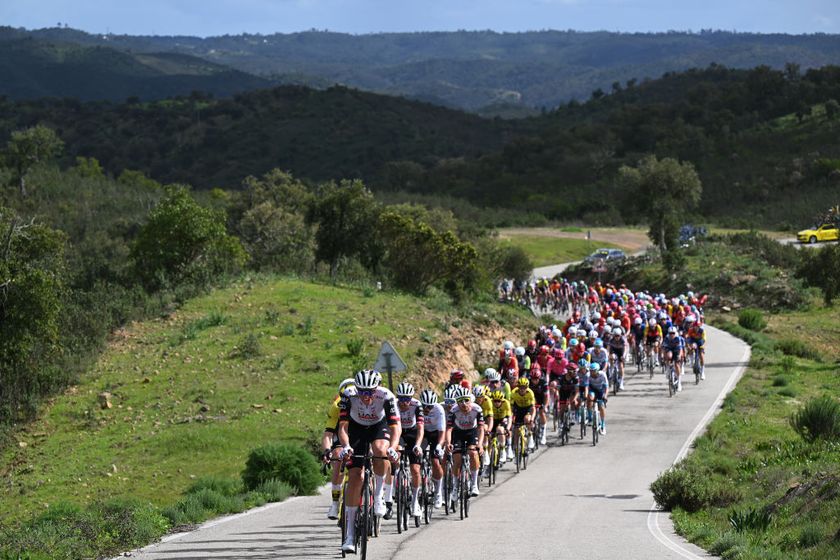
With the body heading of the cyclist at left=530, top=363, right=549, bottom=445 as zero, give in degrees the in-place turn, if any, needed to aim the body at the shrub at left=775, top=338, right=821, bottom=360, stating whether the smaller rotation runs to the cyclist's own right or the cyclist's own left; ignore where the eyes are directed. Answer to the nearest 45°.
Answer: approximately 135° to the cyclist's own left

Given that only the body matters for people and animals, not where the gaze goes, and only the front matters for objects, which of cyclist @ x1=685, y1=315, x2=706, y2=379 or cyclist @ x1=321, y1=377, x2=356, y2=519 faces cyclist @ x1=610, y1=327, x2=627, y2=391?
cyclist @ x1=685, y1=315, x2=706, y2=379

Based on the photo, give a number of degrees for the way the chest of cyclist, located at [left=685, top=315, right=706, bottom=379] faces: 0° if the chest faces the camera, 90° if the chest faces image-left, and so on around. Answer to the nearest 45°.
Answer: approximately 45°

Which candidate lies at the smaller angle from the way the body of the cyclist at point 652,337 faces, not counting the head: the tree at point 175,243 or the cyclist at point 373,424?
the cyclist

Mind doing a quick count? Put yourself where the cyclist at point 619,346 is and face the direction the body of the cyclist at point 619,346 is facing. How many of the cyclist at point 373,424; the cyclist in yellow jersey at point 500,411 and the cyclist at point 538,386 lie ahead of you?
3

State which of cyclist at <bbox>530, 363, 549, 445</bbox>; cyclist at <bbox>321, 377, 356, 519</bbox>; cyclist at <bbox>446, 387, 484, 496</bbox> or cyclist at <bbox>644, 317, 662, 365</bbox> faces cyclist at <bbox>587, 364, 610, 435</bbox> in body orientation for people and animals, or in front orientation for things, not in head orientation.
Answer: cyclist at <bbox>644, 317, 662, 365</bbox>

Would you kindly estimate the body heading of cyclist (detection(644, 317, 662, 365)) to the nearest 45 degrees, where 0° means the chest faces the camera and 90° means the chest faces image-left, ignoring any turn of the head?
approximately 0°

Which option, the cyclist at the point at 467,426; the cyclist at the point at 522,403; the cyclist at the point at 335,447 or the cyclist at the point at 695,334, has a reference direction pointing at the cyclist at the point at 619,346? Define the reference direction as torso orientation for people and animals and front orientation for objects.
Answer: the cyclist at the point at 695,334

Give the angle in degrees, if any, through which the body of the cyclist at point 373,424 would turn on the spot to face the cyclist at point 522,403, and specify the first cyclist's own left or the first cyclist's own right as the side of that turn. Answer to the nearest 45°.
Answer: approximately 180°

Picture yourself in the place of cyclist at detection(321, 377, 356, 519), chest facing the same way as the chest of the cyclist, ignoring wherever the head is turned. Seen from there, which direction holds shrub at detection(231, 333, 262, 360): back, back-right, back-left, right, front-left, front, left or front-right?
back
